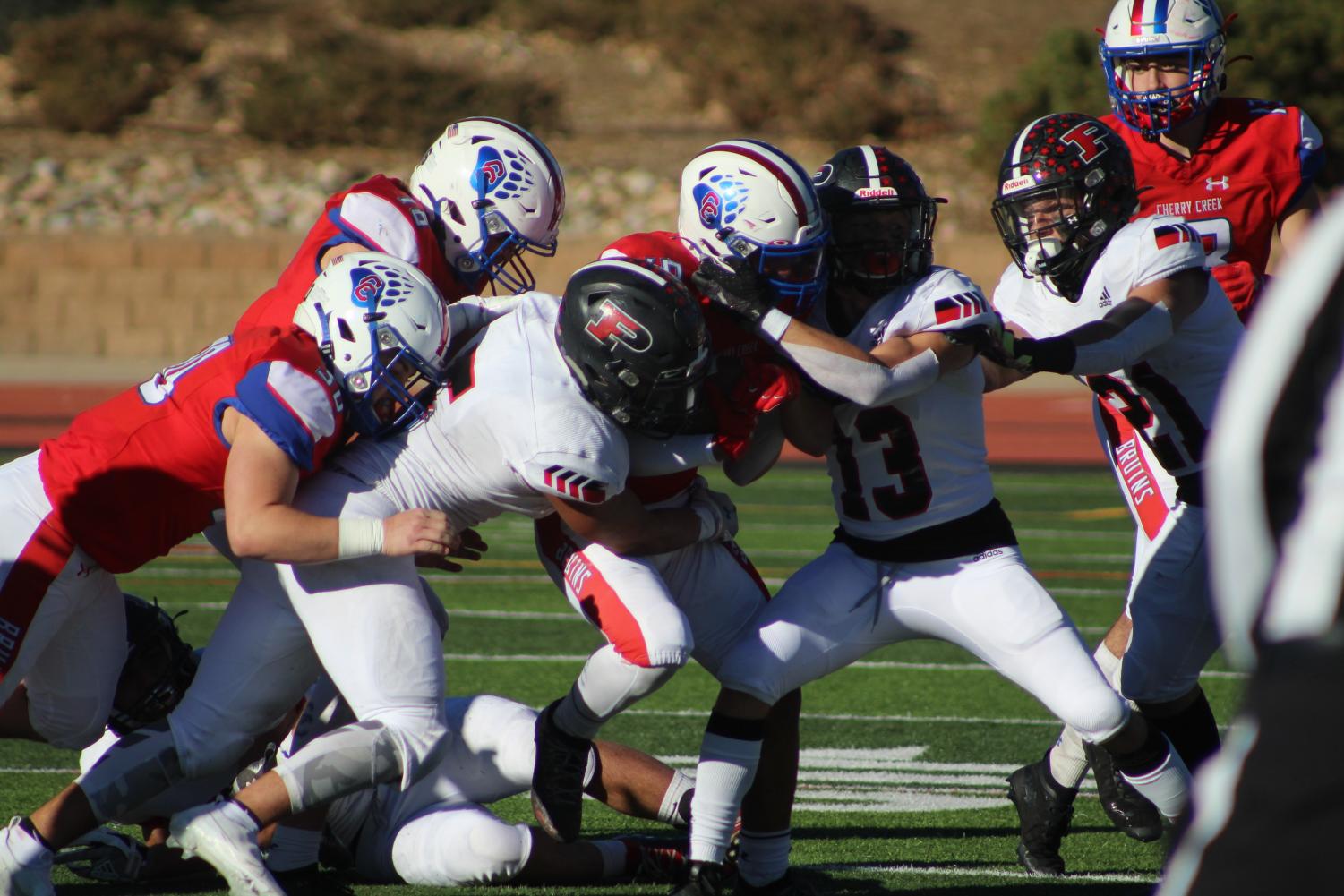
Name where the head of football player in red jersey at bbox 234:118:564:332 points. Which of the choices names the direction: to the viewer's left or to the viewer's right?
to the viewer's right

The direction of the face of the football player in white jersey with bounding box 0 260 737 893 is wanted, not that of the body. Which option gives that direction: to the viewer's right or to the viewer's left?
to the viewer's right

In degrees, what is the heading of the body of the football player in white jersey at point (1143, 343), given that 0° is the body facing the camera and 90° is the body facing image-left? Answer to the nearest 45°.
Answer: approximately 45°

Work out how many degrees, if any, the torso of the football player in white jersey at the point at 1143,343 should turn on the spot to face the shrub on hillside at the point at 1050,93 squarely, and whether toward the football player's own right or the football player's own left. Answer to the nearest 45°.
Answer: approximately 135° to the football player's own right
